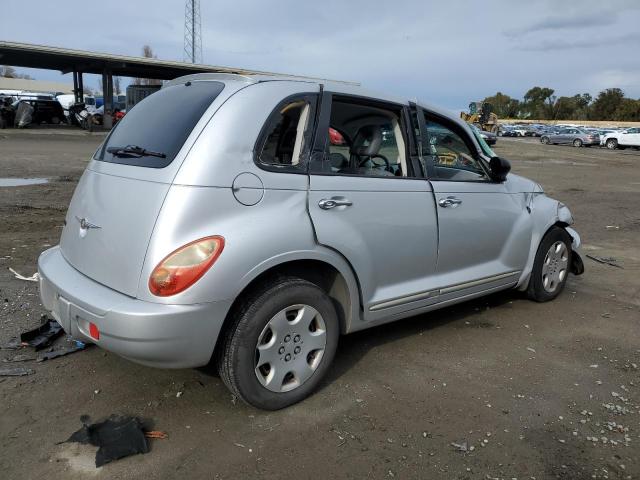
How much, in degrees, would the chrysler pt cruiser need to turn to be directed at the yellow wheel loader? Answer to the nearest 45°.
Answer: approximately 45° to its left

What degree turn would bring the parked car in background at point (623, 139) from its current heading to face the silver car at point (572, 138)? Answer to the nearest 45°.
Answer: approximately 45° to its right

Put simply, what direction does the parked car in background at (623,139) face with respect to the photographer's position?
facing to the left of the viewer

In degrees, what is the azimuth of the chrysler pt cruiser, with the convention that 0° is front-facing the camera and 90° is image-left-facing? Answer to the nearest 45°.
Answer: approximately 225°

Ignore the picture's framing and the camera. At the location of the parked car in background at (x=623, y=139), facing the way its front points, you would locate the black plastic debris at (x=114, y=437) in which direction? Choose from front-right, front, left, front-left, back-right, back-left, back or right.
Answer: left

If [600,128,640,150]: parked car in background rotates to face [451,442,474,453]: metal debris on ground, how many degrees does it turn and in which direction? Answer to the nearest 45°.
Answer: approximately 90° to its left

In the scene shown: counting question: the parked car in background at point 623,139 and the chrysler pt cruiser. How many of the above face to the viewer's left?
1

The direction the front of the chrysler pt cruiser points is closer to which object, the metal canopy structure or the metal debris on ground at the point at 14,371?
the metal canopy structure

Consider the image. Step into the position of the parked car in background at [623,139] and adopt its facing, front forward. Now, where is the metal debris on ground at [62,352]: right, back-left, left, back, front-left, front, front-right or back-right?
left

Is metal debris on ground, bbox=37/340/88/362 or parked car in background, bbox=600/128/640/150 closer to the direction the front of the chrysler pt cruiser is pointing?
the parked car in background

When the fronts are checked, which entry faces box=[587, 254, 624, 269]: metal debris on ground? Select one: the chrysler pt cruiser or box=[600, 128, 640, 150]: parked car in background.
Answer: the chrysler pt cruiser
